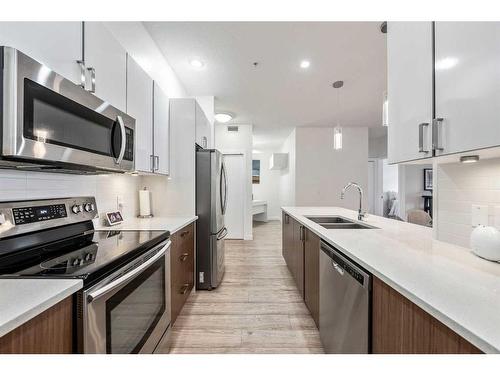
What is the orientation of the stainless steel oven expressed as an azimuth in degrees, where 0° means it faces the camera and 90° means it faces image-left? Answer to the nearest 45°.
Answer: approximately 315°

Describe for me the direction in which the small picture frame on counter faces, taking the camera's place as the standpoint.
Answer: facing the viewer and to the right of the viewer

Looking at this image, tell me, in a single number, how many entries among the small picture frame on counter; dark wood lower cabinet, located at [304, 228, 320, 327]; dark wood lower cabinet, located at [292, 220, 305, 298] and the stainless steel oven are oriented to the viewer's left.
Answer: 2

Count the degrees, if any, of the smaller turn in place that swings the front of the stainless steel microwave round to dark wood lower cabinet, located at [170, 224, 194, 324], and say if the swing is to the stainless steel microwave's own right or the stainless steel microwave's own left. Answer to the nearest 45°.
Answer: approximately 90° to the stainless steel microwave's own left

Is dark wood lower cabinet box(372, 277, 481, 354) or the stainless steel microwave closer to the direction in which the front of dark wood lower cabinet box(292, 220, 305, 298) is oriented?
the stainless steel microwave

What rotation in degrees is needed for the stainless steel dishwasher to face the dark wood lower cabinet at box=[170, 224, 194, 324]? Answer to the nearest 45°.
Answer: approximately 45° to its right

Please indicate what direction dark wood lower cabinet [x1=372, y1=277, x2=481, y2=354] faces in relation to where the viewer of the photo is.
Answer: facing the viewer and to the left of the viewer

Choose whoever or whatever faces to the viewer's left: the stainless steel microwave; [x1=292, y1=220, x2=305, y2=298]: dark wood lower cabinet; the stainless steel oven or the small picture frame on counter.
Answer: the dark wood lower cabinet

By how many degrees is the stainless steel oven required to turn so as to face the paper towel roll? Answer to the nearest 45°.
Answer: approximately 135° to its left

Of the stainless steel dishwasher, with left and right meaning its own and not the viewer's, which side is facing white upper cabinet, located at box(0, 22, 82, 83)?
front

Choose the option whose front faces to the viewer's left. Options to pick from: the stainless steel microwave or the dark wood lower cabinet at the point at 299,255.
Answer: the dark wood lower cabinet

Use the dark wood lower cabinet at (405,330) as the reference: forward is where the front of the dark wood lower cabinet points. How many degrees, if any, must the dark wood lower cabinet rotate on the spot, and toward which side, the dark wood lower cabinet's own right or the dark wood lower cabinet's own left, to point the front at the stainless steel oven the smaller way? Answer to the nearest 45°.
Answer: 0° — it already faces it

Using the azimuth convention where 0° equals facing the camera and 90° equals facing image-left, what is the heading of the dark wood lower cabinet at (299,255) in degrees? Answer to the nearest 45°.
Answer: approximately 90°

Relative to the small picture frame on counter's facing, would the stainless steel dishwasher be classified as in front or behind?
in front

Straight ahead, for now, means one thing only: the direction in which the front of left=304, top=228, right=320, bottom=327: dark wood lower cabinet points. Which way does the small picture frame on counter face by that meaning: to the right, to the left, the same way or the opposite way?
the opposite way

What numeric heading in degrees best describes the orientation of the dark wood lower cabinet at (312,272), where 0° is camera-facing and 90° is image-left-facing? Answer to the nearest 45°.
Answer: approximately 90°

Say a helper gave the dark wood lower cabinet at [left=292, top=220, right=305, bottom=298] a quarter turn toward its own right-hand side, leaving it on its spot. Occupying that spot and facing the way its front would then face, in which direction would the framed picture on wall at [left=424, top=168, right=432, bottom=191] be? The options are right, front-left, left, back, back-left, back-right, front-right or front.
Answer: front-right
